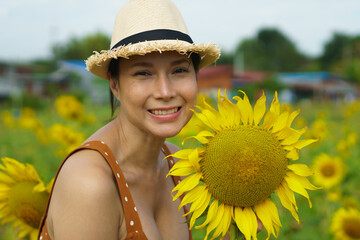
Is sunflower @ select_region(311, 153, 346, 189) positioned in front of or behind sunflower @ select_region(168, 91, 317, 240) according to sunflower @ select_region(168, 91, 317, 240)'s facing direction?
behind

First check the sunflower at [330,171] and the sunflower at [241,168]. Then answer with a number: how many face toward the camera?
2

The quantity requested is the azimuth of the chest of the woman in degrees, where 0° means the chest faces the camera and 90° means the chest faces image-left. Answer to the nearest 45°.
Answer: approximately 315°

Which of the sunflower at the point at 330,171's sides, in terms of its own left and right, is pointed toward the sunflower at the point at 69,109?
right

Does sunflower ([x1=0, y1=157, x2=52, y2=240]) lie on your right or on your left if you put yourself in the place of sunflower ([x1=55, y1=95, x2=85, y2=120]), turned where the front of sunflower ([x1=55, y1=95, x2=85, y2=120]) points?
on your right

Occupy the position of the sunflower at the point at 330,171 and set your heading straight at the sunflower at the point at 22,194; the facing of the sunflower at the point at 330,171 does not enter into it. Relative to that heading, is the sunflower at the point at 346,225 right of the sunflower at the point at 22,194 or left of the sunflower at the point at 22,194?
left

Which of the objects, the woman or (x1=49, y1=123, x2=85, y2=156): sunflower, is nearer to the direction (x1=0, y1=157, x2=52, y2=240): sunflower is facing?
the woman

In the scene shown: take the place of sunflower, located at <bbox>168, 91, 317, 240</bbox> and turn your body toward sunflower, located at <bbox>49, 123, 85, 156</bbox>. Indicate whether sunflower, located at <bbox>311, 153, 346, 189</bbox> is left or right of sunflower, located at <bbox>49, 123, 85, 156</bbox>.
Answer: right

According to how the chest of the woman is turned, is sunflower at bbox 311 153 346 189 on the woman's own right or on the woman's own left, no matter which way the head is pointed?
on the woman's own left
